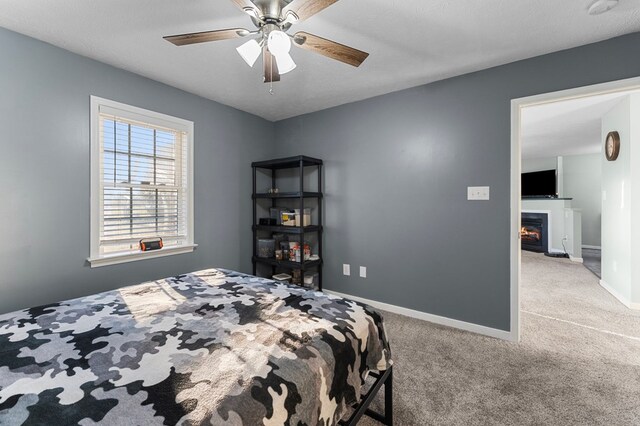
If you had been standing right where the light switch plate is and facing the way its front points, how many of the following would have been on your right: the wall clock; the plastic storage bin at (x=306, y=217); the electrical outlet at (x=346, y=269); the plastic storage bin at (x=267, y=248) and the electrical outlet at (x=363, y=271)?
4

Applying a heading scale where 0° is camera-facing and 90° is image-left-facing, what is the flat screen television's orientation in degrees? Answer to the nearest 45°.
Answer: approximately 45°

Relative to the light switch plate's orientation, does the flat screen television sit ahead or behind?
behind

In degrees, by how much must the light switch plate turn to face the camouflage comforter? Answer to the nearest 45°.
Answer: approximately 45° to its right

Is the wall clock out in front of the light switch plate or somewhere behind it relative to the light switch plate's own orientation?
behind

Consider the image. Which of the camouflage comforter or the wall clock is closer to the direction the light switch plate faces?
the camouflage comforter

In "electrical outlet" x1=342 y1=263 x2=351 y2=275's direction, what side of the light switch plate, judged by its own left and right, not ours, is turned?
right

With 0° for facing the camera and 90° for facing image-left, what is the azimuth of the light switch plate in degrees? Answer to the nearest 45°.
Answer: approximately 0°
